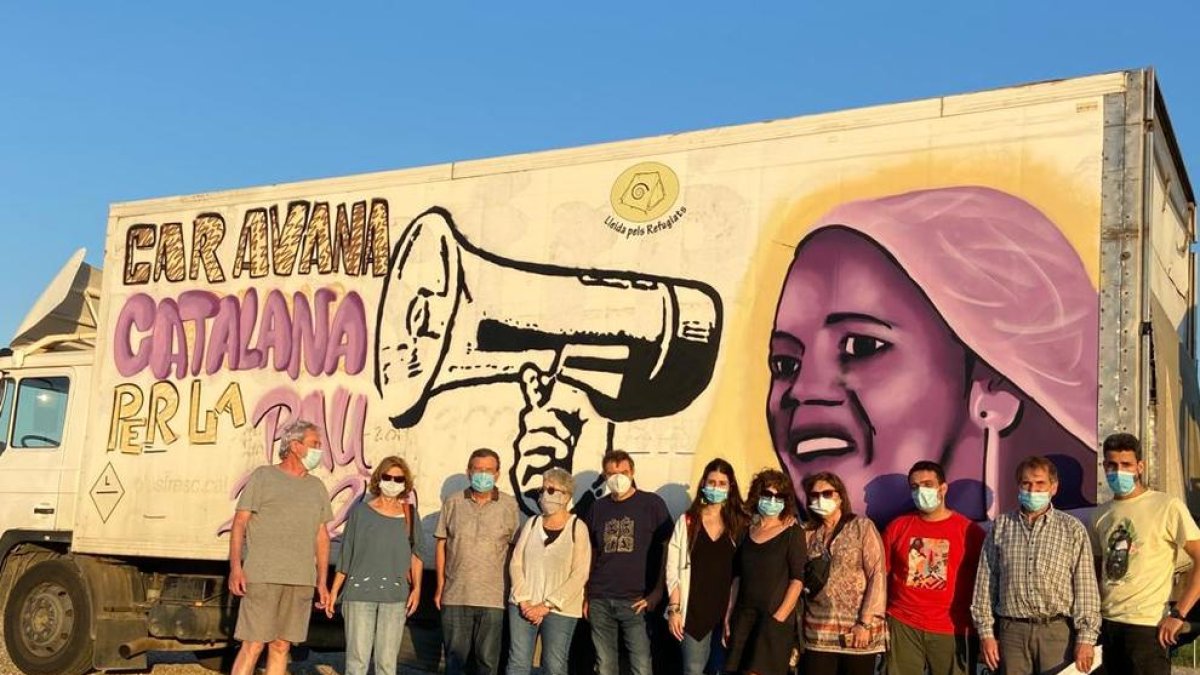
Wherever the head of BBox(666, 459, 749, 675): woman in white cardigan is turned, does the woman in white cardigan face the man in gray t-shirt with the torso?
no

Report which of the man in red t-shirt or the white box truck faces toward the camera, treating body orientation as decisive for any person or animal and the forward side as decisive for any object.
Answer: the man in red t-shirt

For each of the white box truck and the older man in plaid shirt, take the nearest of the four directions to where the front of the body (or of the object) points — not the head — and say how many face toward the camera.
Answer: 1

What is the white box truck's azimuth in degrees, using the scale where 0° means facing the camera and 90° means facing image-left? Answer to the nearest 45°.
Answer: approximately 135°

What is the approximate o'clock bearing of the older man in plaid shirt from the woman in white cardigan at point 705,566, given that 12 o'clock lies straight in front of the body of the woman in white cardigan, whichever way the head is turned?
The older man in plaid shirt is roughly at 10 o'clock from the woman in white cardigan.

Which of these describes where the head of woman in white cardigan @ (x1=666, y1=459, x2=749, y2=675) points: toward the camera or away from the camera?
toward the camera

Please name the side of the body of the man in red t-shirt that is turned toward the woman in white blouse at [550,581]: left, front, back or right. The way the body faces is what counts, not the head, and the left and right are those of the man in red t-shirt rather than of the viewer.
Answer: right

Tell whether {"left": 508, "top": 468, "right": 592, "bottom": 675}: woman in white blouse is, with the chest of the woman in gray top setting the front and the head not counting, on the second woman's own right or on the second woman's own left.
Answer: on the second woman's own left

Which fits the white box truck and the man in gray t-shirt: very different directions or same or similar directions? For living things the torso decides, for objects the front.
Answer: very different directions

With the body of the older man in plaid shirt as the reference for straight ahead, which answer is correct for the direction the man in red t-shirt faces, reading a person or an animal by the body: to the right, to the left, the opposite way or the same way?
the same way

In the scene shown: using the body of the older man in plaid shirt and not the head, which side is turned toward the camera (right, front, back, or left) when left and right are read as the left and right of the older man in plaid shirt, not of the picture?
front

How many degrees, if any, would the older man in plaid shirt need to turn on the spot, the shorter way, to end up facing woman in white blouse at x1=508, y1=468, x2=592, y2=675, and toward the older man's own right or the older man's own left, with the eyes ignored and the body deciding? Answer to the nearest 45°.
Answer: approximately 90° to the older man's own right

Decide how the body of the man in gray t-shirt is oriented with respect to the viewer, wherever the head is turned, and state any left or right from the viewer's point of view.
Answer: facing the viewer and to the right of the viewer

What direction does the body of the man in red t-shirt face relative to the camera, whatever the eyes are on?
toward the camera

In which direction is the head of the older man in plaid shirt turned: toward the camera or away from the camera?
toward the camera

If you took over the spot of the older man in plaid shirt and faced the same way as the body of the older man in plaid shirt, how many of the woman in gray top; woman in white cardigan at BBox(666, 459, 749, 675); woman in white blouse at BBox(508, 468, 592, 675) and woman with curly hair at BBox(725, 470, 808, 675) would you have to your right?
4

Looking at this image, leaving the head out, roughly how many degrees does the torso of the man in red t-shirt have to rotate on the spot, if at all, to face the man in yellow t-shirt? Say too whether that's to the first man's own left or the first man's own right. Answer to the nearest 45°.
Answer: approximately 90° to the first man's own left

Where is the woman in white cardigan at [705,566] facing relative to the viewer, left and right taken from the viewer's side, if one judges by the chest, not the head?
facing the viewer

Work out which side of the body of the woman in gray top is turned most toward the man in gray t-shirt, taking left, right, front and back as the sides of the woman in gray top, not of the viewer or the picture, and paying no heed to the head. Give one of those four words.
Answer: right

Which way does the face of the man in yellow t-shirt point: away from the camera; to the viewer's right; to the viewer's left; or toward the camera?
toward the camera
